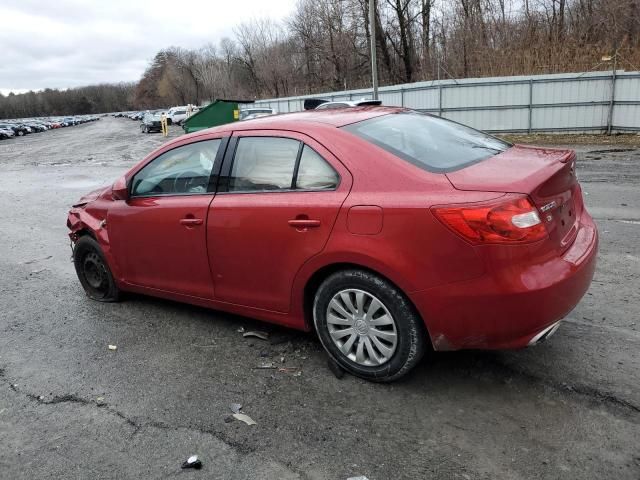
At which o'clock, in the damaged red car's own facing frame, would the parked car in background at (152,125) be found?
The parked car in background is roughly at 1 o'clock from the damaged red car.

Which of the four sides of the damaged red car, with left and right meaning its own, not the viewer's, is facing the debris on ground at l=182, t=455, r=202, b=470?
left

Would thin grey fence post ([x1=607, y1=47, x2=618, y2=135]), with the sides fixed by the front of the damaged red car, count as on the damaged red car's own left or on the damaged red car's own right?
on the damaged red car's own right

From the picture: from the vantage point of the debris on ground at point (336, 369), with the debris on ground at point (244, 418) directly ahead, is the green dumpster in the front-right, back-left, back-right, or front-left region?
back-right

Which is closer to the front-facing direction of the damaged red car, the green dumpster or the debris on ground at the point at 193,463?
the green dumpster

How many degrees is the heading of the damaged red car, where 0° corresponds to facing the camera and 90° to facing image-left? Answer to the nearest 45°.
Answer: approximately 135°

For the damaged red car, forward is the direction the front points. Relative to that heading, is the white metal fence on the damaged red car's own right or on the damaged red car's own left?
on the damaged red car's own right

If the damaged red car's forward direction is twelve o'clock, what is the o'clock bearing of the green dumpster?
The green dumpster is roughly at 1 o'clock from the damaged red car.
